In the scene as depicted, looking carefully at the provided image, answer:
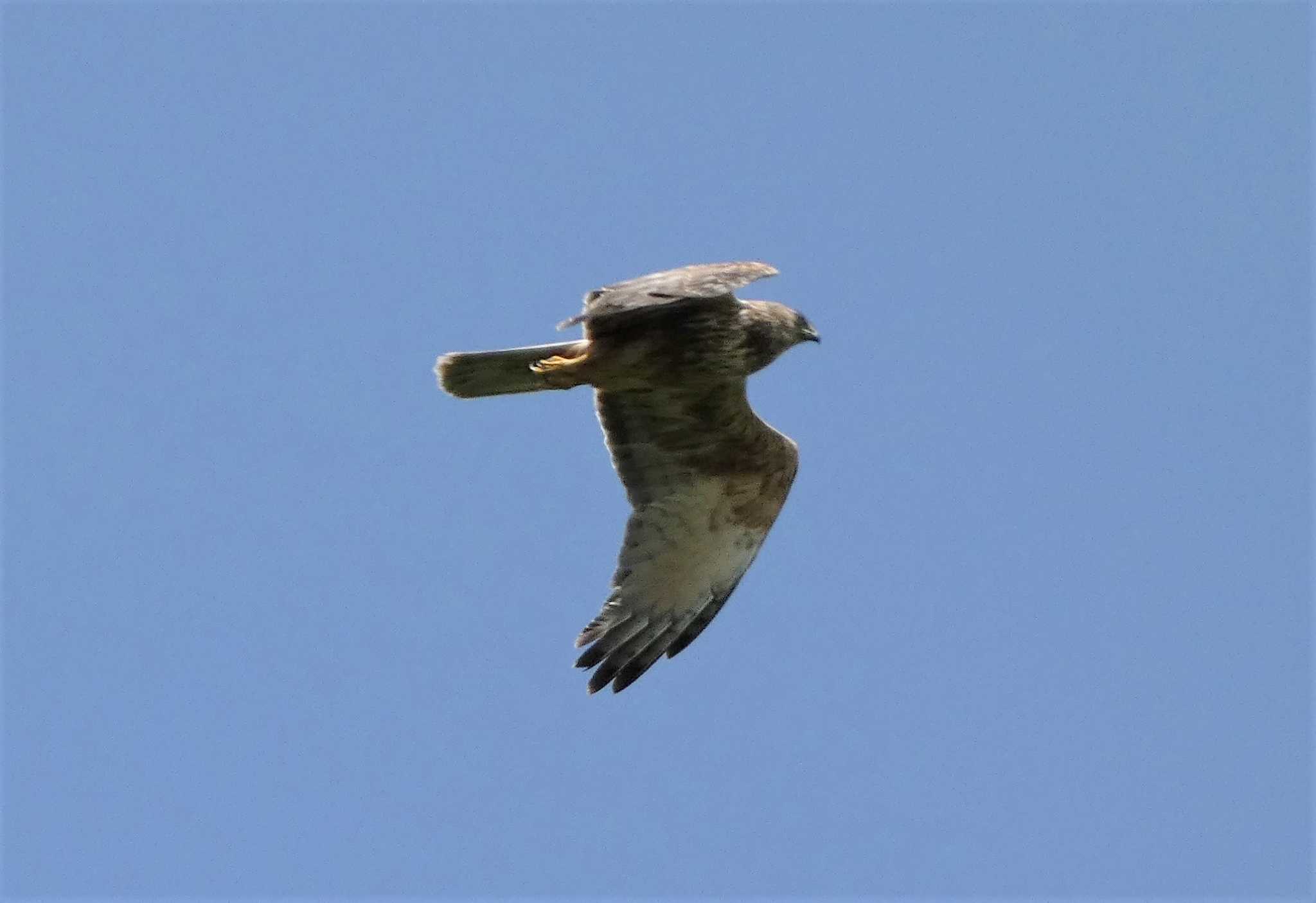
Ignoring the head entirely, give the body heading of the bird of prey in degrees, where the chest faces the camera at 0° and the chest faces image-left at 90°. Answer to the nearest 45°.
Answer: approximately 270°
